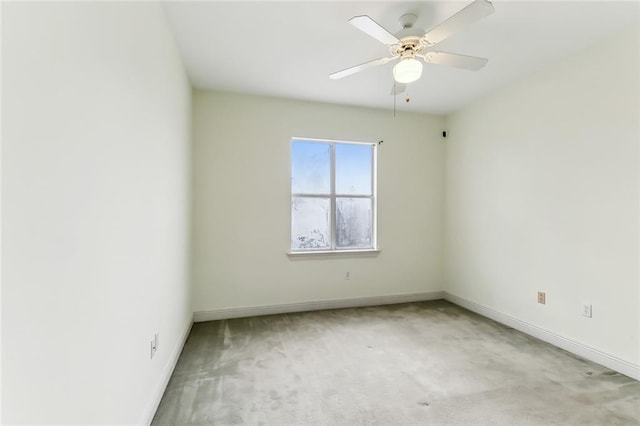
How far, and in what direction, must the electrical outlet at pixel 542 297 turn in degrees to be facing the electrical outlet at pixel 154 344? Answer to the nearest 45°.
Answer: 0° — it already faces it

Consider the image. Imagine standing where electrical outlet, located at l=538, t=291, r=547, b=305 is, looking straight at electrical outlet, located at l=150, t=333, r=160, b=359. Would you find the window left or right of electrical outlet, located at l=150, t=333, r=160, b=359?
right

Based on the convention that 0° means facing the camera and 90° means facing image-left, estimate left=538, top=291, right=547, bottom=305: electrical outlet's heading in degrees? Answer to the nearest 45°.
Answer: approximately 45°

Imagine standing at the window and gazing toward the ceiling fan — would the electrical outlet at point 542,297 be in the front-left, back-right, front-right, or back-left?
front-left

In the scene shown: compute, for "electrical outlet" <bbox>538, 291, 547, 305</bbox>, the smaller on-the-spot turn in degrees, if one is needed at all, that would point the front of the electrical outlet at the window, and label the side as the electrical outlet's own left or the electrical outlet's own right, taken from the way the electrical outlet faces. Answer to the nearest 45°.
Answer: approximately 45° to the electrical outlet's own right

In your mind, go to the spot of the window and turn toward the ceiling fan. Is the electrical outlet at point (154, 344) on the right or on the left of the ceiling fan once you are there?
right
